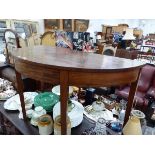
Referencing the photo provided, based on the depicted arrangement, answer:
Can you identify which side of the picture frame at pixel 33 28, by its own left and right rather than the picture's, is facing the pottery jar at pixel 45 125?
front

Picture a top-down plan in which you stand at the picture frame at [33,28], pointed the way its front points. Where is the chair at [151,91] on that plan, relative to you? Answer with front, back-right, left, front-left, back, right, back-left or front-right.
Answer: front-left

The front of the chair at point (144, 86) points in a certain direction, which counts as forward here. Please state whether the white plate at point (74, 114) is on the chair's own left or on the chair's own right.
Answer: on the chair's own left

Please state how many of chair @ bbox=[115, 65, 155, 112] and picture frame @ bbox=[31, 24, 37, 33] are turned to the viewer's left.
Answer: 1

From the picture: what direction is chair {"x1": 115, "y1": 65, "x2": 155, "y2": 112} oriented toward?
to the viewer's left

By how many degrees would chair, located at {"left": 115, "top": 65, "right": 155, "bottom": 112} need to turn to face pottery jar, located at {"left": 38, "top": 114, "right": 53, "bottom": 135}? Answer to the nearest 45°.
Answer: approximately 45° to its left

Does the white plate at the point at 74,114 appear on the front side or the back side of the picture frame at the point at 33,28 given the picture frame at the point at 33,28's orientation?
on the front side

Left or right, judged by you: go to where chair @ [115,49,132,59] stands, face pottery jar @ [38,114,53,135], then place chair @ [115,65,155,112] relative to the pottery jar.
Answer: left

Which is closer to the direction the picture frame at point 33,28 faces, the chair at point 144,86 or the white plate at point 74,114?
the white plate

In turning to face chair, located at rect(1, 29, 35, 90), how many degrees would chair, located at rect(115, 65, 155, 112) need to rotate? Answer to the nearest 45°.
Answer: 0° — it already faces it
